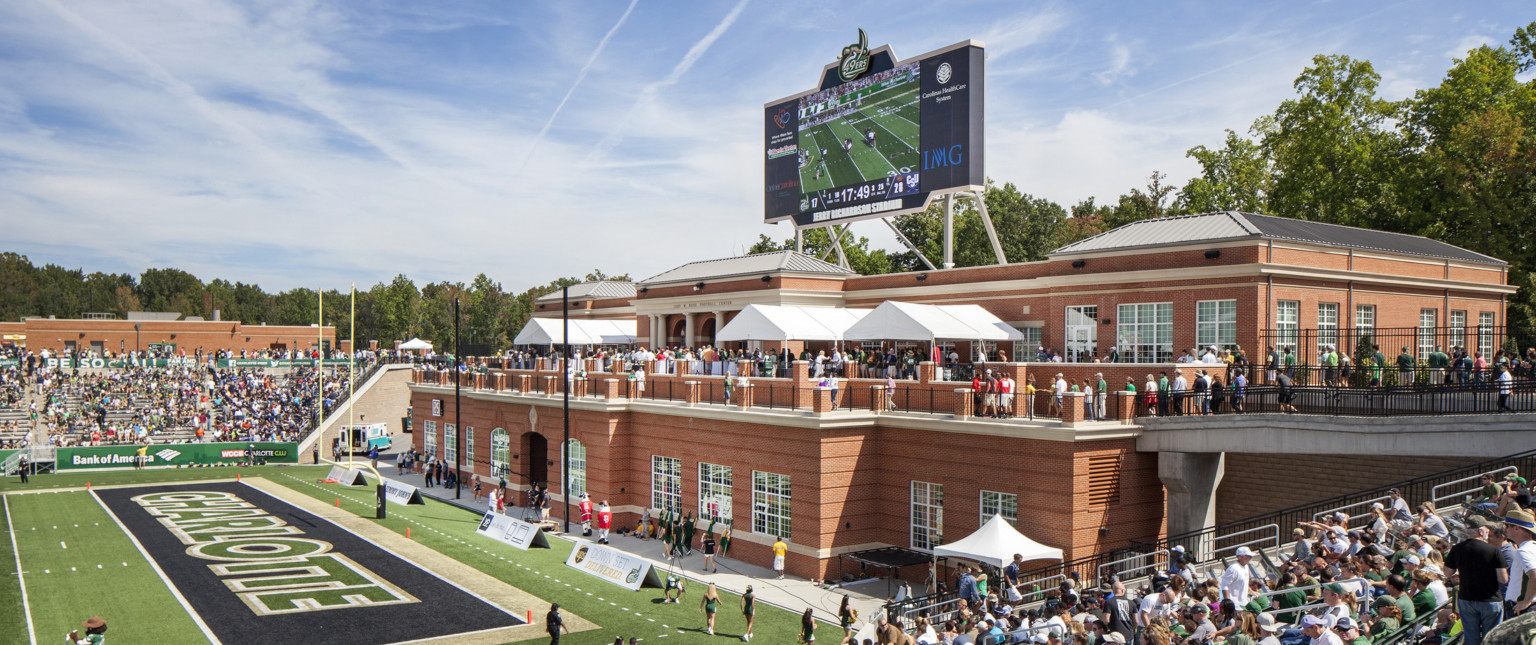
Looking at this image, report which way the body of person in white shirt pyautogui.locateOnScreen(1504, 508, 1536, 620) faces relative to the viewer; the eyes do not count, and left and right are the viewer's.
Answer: facing to the left of the viewer

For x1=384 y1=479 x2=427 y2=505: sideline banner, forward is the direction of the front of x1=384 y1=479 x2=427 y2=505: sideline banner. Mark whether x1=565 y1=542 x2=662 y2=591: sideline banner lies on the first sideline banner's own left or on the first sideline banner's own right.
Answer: on the first sideline banner's own left

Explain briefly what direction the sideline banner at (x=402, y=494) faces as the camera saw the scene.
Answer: facing the viewer and to the left of the viewer

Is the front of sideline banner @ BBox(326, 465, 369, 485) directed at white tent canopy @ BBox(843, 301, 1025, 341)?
no

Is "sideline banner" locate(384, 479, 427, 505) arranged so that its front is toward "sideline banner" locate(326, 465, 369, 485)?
no

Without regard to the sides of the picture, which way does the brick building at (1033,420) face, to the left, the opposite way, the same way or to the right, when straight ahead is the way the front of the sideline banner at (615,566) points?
the same way

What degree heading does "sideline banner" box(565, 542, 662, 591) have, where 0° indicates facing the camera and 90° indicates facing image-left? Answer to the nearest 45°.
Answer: approximately 45°

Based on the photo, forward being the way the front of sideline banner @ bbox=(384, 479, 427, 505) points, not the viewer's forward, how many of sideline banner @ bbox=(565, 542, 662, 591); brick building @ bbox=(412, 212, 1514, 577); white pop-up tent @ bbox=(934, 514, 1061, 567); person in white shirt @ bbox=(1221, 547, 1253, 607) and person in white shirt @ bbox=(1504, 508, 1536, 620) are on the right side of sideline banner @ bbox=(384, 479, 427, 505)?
0

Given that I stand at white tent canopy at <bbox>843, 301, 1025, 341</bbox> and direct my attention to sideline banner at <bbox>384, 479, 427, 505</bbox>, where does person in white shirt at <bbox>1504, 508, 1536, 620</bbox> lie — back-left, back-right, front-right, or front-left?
back-left

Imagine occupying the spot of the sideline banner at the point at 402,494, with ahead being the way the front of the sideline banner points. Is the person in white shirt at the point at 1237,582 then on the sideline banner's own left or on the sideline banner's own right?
on the sideline banner's own left

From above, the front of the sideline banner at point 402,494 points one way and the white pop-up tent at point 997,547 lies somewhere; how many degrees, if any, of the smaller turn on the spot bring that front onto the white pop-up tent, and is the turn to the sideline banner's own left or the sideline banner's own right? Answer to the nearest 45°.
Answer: approximately 90° to the sideline banner's own left

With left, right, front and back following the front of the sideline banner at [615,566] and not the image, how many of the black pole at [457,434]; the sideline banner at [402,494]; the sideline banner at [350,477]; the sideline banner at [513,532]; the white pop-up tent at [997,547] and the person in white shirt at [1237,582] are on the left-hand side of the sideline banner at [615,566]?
2

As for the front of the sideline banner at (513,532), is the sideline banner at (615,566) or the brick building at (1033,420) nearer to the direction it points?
the sideline banner

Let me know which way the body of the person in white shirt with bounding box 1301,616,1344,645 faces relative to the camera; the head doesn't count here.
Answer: to the viewer's left

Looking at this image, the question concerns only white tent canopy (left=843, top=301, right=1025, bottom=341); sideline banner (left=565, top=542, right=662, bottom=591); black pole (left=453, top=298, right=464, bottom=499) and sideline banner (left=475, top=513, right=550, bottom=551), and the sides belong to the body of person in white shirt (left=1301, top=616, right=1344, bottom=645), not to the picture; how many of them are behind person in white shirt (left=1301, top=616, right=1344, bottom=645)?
0

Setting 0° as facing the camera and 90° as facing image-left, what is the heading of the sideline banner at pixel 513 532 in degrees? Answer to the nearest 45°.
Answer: approximately 45°

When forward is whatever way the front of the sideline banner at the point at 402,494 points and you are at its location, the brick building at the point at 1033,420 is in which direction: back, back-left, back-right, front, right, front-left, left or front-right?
left

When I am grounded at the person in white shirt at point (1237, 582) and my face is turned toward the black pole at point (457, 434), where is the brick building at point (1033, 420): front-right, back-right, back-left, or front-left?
front-right

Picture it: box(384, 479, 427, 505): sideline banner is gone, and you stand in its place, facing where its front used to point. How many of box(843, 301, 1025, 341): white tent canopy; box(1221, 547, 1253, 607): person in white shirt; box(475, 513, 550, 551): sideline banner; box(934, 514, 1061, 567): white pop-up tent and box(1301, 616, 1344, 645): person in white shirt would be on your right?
0

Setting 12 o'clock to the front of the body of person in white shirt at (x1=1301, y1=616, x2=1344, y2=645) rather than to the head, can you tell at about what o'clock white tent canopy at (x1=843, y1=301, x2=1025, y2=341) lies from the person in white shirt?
The white tent canopy is roughly at 2 o'clock from the person in white shirt.

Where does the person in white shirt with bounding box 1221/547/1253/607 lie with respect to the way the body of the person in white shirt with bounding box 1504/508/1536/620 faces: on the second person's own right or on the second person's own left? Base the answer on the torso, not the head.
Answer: on the second person's own right
